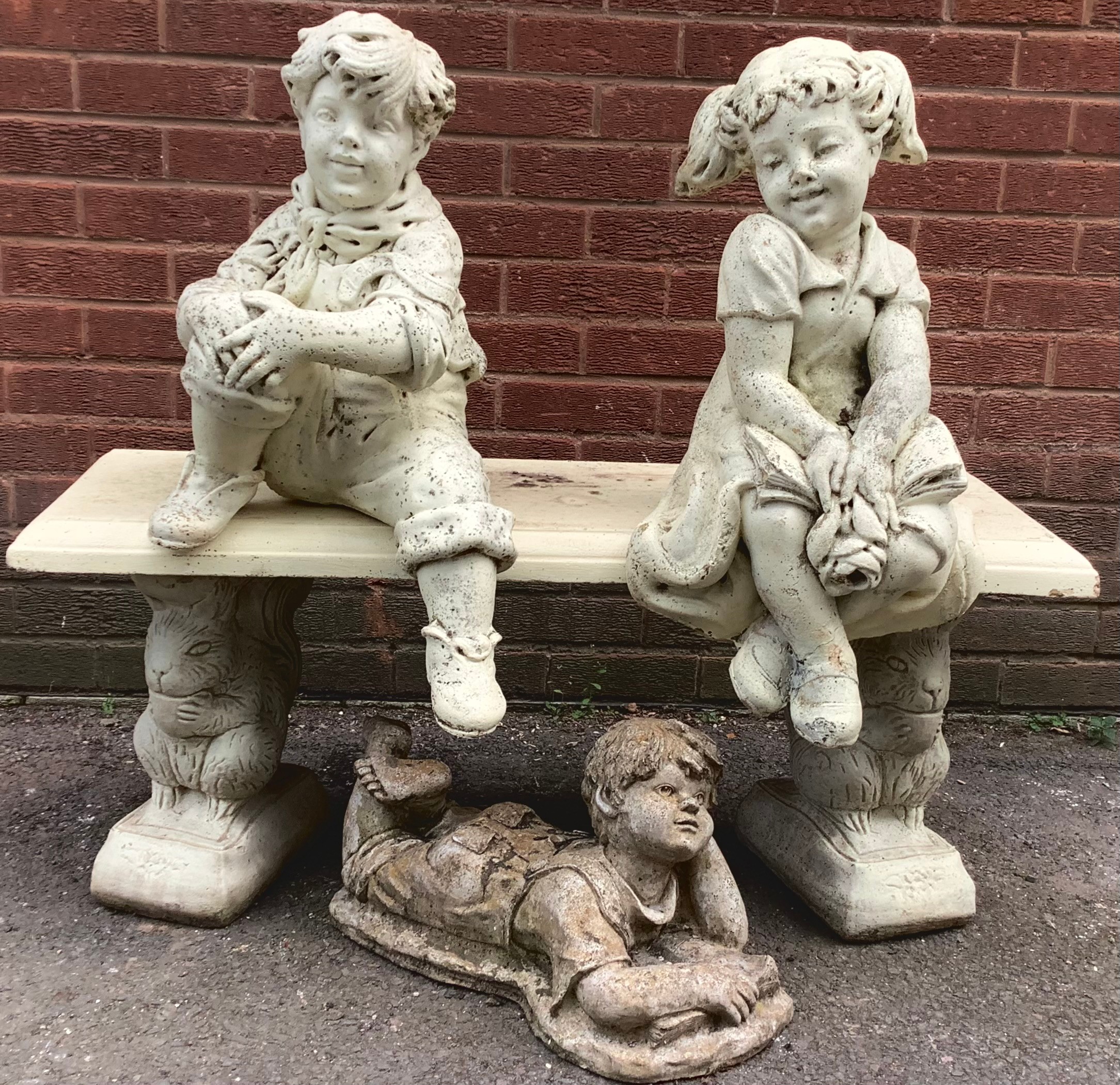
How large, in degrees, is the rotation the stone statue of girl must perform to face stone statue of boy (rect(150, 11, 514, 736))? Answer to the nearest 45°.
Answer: approximately 90° to its right

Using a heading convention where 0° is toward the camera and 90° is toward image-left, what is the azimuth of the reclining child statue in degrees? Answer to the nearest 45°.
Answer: approximately 315°

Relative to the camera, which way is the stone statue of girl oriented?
toward the camera

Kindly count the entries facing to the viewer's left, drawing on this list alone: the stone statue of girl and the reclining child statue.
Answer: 0
